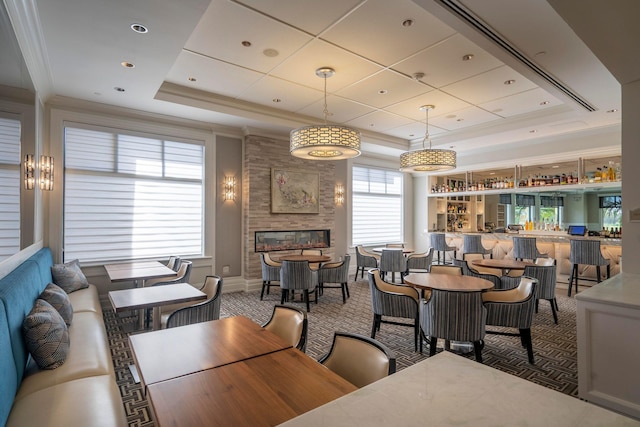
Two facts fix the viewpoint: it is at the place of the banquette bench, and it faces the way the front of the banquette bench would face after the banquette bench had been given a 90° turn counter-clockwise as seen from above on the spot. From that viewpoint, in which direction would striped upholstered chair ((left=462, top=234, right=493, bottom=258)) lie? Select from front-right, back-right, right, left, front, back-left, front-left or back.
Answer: right

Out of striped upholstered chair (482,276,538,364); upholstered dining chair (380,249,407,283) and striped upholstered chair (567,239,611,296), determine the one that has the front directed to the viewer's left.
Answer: striped upholstered chair (482,276,538,364)

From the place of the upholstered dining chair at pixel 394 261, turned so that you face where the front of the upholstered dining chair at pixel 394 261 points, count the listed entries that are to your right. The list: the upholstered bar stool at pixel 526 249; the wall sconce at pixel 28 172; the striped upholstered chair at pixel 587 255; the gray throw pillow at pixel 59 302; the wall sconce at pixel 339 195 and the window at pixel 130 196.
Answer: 2

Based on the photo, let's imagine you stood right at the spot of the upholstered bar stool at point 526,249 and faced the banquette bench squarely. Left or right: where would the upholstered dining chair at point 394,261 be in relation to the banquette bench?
right

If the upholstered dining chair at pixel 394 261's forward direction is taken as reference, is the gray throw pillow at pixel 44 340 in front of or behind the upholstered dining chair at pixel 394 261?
behind

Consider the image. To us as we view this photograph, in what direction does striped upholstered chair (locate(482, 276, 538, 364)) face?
facing to the left of the viewer

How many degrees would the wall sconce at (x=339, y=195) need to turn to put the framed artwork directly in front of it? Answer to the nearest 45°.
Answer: approximately 90° to its right

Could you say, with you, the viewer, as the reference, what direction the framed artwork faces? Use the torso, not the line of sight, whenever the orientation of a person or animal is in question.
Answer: facing the viewer and to the right of the viewer

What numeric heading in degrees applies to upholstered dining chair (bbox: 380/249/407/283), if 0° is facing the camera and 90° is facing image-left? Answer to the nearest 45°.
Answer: approximately 180°

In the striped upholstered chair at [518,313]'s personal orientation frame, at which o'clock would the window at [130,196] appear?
The window is roughly at 12 o'clock from the striped upholstered chair.

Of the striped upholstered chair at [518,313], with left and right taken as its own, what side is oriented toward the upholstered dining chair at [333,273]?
front

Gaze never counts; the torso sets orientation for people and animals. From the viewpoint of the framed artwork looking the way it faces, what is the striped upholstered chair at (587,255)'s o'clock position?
The striped upholstered chair is roughly at 11 o'clock from the framed artwork.

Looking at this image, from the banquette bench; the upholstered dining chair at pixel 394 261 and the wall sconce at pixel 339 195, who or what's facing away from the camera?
the upholstered dining chair

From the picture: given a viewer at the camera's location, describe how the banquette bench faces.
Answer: facing to the right of the viewer

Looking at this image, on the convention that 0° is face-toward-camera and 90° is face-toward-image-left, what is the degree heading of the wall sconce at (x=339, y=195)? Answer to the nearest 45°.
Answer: approximately 315°

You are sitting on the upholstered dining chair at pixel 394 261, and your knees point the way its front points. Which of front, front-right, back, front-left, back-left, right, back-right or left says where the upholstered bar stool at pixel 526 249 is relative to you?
right

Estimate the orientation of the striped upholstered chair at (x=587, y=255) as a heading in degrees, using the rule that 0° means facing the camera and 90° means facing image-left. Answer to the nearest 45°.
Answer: approximately 225°
